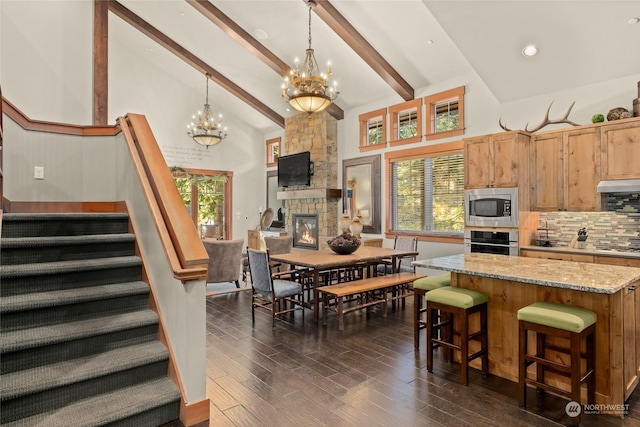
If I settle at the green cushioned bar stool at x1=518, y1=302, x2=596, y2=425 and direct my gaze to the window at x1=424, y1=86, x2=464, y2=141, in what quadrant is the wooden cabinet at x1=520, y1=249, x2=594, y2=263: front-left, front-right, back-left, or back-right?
front-right

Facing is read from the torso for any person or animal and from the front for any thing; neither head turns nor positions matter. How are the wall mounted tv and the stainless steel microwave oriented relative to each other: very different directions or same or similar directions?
same or similar directions

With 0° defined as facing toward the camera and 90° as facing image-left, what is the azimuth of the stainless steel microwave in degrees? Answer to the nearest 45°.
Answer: approximately 0°

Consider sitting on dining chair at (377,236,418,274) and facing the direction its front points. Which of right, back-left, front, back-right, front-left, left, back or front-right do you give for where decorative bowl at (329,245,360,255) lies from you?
front

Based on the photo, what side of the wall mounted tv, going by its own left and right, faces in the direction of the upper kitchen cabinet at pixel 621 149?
left

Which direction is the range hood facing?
toward the camera

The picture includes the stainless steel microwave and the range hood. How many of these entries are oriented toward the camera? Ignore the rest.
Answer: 2

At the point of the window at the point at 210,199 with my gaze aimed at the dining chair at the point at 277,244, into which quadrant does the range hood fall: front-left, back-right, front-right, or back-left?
front-left

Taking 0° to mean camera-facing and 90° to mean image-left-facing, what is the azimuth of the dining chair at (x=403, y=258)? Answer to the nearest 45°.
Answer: approximately 45°

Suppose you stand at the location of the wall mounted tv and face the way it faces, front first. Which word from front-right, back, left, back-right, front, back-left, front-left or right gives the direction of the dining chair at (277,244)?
front-left

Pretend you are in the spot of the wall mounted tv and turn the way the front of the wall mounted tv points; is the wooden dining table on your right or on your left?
on your left
